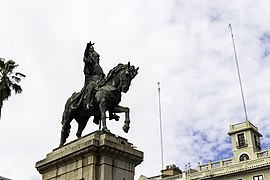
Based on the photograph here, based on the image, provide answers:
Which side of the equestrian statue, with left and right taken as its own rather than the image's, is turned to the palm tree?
back

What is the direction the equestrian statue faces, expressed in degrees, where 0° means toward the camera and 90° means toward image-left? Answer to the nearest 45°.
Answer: approximately 315°
